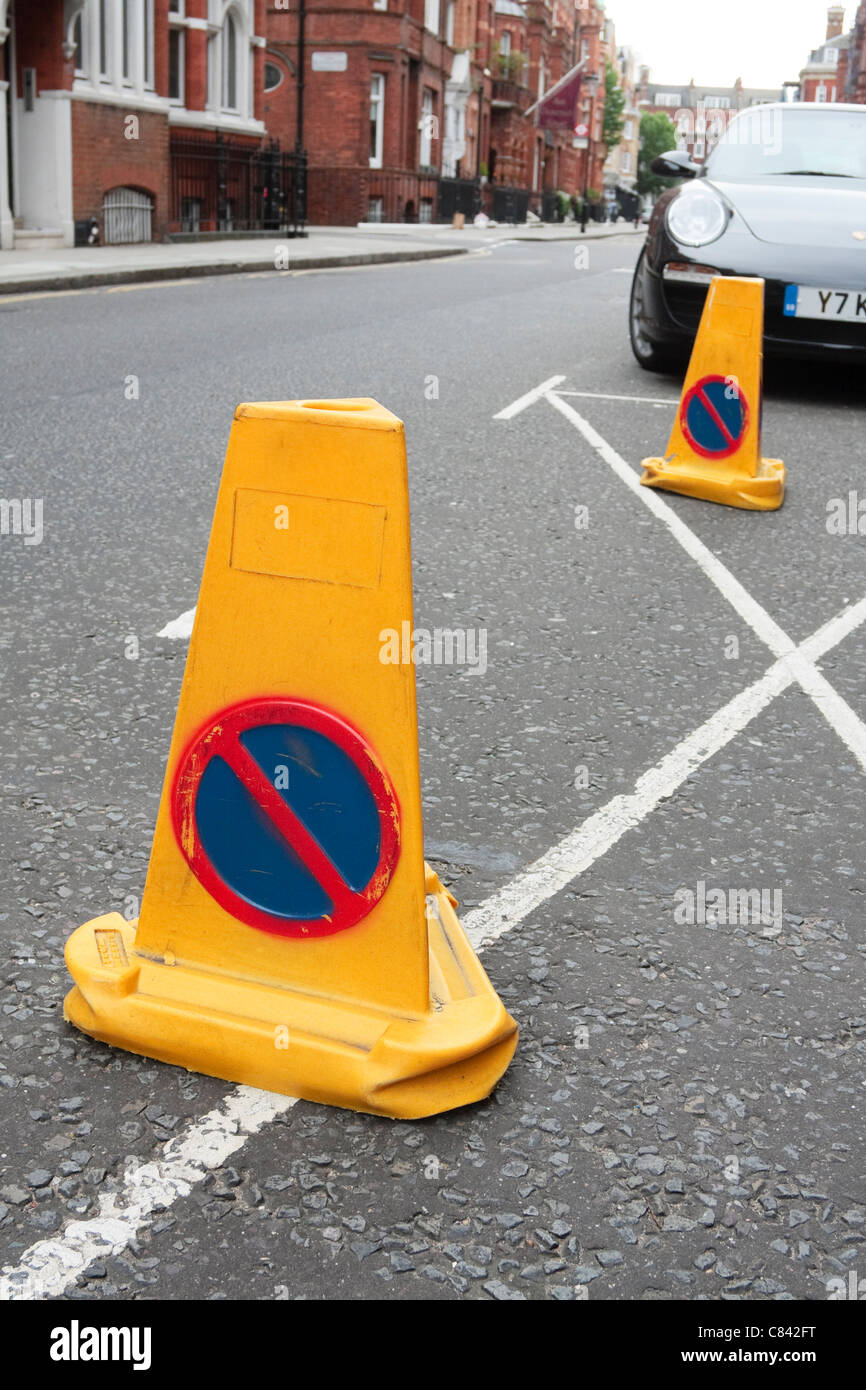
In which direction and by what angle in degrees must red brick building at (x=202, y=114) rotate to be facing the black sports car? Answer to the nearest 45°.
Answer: approximately 45° to its right

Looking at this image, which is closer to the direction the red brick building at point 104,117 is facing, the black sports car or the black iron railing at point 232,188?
the black sports car

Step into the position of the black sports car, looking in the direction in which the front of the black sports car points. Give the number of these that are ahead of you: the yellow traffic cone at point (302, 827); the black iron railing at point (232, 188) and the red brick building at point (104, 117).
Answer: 1

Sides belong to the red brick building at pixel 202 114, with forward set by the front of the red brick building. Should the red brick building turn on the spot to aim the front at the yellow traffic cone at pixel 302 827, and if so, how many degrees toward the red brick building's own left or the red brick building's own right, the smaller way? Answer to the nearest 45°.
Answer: approximately 45° to the red brick building's own right

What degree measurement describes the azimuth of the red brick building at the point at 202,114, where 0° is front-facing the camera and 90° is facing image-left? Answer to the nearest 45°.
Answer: approximately 315°

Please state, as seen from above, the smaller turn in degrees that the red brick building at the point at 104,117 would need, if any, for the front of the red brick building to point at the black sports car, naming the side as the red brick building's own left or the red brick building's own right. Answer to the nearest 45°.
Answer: approximately 45° to the red brick building's own right

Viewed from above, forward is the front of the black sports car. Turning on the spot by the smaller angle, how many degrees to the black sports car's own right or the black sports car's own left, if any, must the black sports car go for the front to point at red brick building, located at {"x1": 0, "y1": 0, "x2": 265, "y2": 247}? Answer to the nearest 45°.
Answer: approximately 135° to the black sports car's own right

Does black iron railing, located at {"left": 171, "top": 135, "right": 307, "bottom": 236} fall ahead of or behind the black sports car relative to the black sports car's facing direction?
behind

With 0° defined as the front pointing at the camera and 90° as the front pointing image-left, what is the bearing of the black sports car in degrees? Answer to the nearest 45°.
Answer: approximately 0°
